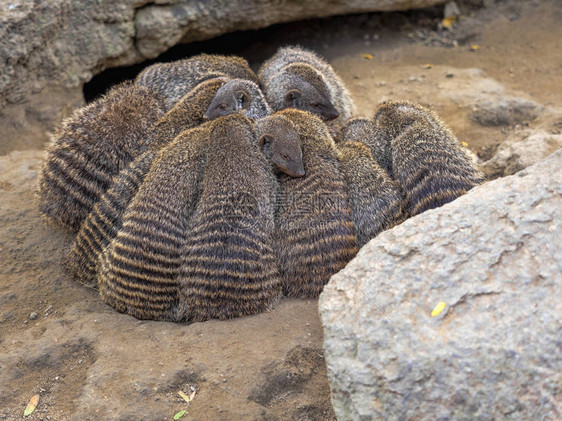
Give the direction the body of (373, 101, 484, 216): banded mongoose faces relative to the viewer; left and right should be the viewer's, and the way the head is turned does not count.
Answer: facing away from the viewer and to the left of the viewer

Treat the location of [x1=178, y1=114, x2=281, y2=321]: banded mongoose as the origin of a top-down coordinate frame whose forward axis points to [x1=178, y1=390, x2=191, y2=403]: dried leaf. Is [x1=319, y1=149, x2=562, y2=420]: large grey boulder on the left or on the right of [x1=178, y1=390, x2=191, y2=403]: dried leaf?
left

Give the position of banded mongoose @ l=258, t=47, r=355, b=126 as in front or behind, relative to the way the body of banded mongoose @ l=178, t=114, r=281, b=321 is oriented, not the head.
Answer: in front

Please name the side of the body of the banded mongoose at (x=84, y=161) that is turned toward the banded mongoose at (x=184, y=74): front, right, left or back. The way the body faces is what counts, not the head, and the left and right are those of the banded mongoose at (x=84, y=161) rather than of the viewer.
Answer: front

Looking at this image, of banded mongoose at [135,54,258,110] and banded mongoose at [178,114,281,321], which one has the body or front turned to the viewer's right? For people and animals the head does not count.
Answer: banded mongoose at [135,54,258,110]

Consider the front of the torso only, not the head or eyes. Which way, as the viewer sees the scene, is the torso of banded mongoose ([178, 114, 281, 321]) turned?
away from the camera

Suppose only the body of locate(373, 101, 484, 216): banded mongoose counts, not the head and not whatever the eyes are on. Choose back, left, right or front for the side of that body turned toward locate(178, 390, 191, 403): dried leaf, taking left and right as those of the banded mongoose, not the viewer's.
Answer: left

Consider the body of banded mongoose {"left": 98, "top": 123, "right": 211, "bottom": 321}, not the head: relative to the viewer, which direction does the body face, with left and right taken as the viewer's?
facing away from the viewer and to the right of the viewer

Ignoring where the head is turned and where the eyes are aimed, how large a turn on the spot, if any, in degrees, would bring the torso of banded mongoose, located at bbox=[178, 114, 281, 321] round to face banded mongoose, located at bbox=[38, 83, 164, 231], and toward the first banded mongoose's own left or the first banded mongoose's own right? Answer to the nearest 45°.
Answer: approximately 45° to the first banded mongoose's own left

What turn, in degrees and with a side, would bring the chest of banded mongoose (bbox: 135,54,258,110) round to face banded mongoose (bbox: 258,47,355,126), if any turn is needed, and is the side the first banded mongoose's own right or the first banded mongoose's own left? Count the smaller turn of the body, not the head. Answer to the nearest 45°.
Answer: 0° — it already faces it

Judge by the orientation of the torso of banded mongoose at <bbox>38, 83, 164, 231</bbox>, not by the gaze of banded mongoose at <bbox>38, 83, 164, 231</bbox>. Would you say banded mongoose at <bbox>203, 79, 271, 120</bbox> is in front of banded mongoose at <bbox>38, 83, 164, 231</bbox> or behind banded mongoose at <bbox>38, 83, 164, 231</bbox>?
in front

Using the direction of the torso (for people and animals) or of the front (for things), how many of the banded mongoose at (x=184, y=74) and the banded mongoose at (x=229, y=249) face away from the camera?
1

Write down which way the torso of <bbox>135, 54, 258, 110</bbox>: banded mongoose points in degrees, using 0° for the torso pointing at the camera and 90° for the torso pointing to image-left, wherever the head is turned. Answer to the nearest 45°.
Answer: approximately 270°
